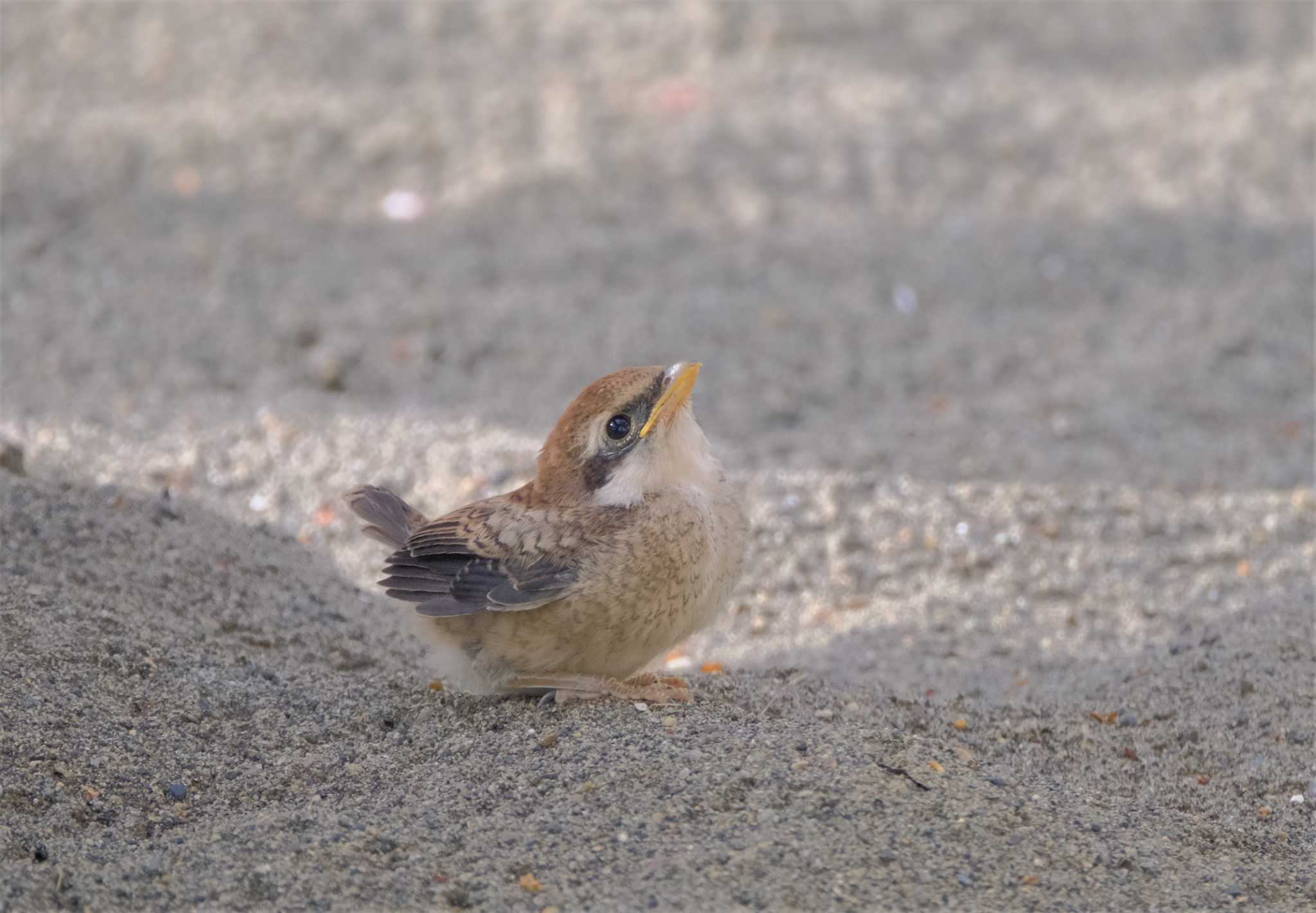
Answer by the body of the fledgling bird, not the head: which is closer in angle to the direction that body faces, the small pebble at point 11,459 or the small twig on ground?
the small twig on ground

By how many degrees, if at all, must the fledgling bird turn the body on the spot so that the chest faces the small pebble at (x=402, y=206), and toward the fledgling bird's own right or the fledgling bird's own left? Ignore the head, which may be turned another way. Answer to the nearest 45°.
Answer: approximately 90° to the fledgling bird's own left

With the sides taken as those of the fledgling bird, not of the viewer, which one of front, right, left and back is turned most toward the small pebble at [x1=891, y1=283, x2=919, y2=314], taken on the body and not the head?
left

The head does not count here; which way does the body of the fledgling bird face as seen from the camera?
to the viewer's right

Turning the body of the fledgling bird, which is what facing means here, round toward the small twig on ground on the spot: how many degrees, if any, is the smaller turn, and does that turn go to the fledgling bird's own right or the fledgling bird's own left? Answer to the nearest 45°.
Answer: approximately 45° to the fledgling bird's own right

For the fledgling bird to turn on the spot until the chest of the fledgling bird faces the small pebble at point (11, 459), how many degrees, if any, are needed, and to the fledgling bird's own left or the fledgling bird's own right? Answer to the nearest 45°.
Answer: approximately 135° to the fledgling bird's own left

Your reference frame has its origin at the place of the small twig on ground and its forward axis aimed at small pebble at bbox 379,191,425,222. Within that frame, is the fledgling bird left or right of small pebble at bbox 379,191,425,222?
left
